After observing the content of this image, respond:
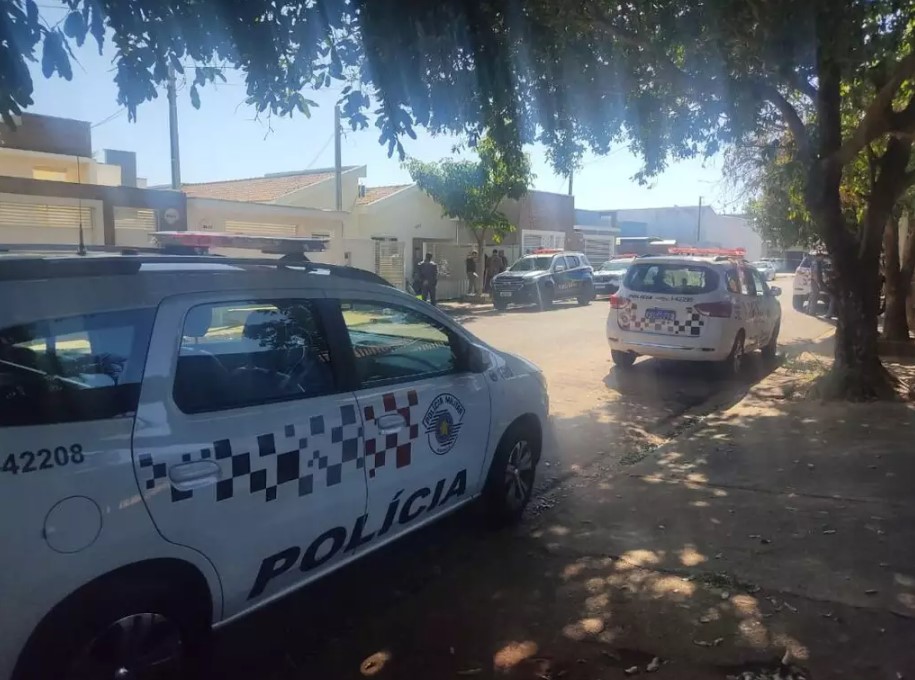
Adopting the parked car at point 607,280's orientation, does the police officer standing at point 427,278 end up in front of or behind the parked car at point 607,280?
in front

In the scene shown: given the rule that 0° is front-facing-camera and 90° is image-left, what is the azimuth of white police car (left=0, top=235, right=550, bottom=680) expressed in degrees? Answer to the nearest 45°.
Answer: approximately 225°

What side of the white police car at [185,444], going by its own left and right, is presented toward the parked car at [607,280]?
front

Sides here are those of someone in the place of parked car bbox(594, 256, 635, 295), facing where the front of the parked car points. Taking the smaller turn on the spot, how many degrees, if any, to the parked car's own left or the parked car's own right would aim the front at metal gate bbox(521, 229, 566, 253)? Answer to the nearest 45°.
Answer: approximately 90° to the parked car's own right

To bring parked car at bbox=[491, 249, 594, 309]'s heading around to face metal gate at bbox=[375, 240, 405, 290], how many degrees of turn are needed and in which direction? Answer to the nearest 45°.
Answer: approximately 45° to its right

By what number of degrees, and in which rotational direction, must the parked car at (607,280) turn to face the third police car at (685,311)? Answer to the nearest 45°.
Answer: approximately 45° to its left

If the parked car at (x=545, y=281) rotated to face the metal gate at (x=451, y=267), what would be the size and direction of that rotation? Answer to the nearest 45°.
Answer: approximately 90° to its right

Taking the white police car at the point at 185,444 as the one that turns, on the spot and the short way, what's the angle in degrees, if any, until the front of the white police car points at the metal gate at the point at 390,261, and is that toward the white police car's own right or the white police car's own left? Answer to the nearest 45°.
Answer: approximately 45° to the white police car's own left

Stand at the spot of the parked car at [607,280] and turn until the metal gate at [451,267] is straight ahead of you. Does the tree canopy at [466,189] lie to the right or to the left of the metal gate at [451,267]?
left

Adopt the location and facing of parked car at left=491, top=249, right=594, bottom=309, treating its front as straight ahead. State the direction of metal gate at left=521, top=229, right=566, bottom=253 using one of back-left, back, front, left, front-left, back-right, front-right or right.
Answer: back-right

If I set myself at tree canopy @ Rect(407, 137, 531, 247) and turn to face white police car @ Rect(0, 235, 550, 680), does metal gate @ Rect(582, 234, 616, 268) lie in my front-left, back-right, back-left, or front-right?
back-left

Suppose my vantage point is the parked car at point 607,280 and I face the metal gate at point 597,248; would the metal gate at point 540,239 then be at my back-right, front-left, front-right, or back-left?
front-left

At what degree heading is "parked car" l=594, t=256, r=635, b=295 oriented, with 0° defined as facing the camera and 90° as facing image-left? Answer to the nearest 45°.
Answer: approximately 45°

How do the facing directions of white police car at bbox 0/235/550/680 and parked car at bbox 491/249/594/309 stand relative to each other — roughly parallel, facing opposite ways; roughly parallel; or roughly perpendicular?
roughly parallel, facing opposite ways

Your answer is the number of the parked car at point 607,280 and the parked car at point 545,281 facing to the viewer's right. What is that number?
0
